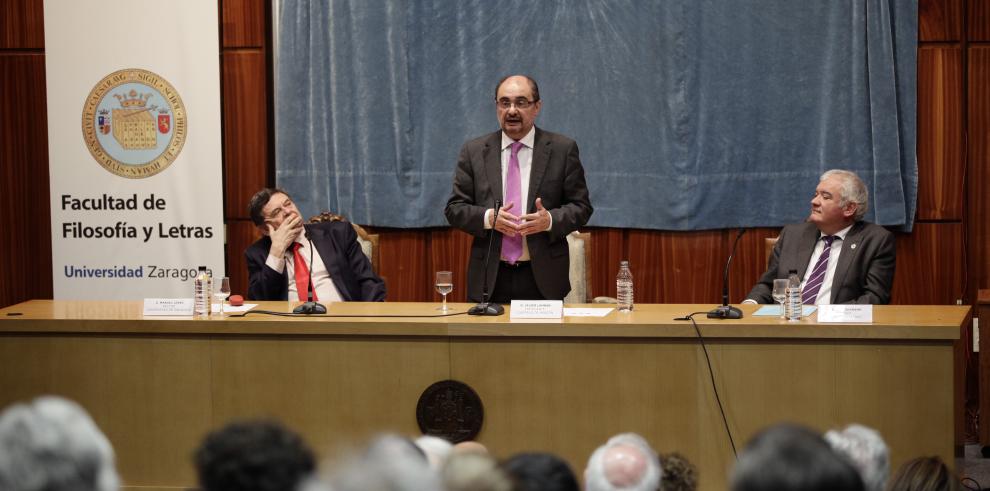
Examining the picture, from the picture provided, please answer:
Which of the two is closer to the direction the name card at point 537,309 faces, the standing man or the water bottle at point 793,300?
the water bottle

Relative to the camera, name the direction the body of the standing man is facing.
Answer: toward the camera

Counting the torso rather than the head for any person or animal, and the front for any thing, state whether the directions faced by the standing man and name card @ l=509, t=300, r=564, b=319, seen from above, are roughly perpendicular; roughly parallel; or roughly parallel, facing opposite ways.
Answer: roughly parallel

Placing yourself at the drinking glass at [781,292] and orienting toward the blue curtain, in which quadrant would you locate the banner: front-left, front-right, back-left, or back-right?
front-left

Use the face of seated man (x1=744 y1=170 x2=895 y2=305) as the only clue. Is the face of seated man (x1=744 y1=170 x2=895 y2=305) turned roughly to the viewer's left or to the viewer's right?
to the viewer's left

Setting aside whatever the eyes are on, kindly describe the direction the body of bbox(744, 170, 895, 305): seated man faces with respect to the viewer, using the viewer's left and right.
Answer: facing the viewer and to the left of the viewer

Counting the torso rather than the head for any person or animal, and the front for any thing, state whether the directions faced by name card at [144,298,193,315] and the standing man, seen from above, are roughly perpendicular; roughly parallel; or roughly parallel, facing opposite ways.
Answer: roughly parallel

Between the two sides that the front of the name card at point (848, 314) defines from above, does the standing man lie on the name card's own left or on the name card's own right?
on the name card's own right

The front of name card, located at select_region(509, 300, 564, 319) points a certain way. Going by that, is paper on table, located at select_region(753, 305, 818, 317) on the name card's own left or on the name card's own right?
on the name card's own left

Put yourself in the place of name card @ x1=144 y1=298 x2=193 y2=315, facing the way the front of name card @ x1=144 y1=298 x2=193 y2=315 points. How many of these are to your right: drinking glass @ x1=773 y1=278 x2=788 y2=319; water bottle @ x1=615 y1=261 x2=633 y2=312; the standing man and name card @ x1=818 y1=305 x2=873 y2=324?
0

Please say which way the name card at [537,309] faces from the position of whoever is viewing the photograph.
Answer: facing the viewer

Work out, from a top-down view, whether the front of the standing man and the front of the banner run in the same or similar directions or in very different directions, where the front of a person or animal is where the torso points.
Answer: same or similar directions

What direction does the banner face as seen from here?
toward the camera

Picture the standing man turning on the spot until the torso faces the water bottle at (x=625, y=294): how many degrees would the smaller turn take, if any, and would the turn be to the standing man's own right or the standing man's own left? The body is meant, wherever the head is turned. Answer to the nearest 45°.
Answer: approximately 45° to the standing man's own left

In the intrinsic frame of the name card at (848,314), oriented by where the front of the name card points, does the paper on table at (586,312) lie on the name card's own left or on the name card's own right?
on the name card's own right
